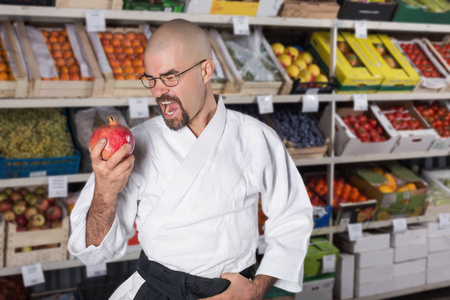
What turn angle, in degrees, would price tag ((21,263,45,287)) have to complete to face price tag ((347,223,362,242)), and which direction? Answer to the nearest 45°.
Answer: approximately 90° to its left

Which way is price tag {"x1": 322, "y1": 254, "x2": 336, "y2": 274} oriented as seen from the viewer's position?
toward the camera

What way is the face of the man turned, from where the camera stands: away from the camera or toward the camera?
toward the camera

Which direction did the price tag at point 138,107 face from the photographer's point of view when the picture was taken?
facing the viewer

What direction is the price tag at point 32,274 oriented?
toward the camera

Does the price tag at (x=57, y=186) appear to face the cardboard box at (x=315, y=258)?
no

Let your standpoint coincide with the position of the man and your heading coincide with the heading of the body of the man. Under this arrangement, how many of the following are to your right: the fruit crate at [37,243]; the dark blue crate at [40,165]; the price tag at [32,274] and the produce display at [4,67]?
4

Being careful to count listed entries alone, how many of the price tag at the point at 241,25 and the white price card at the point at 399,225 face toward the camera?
2

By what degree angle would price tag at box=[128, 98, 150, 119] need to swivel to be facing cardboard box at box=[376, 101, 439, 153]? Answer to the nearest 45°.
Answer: approximately 90° to its left

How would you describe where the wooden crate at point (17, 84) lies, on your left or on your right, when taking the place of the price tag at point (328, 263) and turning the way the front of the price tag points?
on your right

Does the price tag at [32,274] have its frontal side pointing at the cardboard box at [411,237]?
no

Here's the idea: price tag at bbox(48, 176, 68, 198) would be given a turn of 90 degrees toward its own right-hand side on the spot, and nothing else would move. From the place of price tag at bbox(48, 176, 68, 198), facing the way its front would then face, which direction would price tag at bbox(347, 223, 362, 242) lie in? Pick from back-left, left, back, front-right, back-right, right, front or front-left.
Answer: back

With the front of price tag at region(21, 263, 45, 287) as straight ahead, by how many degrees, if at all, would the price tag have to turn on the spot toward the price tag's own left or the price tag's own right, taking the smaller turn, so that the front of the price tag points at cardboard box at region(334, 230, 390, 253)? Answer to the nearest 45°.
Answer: approximately 90° to the price tag's own left
